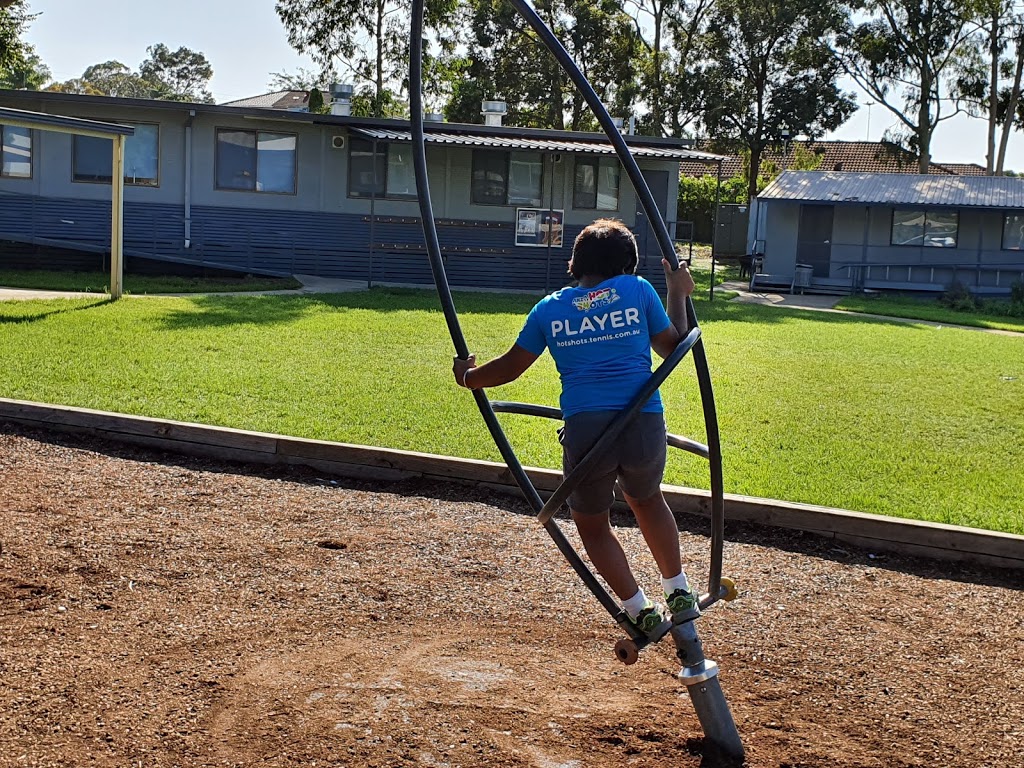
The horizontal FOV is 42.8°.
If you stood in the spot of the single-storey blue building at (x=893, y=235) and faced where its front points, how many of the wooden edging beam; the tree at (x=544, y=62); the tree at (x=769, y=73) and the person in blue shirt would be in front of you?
2

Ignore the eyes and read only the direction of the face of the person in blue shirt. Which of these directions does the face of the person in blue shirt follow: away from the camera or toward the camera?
away from the camera

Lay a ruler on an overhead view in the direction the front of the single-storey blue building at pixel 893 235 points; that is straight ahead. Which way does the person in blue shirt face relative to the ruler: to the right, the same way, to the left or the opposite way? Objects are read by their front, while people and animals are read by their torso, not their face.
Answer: the opposite way

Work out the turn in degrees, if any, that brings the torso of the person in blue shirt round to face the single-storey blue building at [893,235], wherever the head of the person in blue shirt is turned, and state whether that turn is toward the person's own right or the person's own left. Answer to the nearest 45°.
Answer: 0° — they already face it

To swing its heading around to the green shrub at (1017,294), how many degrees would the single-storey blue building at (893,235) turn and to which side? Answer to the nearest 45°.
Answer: approximately 45° to its left

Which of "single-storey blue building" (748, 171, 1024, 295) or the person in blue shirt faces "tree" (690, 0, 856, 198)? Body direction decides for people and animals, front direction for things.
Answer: the person in blue shirt

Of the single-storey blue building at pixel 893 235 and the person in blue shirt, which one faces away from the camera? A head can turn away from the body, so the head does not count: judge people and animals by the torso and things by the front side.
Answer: the person in blue shirt

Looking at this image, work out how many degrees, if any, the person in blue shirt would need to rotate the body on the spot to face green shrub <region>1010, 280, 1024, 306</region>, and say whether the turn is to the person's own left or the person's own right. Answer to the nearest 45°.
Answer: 0° — they already face it

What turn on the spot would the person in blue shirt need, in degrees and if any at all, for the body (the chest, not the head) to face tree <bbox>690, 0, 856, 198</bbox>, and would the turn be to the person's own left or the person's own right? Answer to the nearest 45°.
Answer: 0° — they already face it

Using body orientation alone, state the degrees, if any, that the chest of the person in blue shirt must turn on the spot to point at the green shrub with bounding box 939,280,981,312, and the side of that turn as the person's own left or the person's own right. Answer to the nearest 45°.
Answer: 0° — they already face it

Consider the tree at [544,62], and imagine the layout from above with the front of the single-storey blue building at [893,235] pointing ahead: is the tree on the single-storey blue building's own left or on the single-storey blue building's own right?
on the single-storey blue building's own right

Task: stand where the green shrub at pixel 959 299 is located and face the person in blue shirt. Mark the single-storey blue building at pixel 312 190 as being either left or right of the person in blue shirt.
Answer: right

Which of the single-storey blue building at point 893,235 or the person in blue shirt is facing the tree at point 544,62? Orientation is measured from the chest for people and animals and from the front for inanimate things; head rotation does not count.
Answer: the person in blue shirt

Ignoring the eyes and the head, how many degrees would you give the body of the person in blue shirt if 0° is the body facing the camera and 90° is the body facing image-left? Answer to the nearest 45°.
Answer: approximately 180°

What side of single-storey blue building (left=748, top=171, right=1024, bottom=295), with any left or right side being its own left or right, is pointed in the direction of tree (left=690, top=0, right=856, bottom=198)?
back
